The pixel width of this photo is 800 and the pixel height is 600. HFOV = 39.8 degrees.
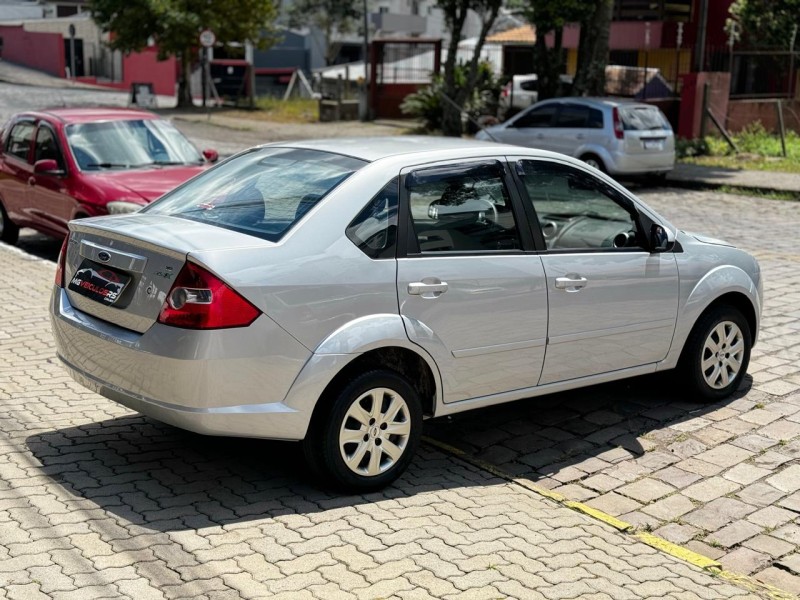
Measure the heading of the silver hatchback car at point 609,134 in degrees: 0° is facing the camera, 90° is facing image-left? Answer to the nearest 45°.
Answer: approximately 135°

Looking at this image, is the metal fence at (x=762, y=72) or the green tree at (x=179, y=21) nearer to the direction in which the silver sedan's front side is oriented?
the metal fence

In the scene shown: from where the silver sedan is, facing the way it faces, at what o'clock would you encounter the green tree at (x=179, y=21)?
The green tree is roughly at 10 o'clock from the silver sedan.

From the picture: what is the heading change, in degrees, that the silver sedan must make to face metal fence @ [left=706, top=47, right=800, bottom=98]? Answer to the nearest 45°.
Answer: approximately 45° to its left

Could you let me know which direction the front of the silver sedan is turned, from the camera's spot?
facing away from the viewer and to the right of the viewer

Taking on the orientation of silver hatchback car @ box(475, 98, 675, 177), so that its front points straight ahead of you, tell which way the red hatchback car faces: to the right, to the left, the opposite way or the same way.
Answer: the opposite way

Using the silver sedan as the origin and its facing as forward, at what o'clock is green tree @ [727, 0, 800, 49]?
The green tree is roughly at 11 o'clock from the silver sedan.

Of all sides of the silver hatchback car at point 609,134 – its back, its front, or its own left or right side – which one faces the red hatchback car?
left

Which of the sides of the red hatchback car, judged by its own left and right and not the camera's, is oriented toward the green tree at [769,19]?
left

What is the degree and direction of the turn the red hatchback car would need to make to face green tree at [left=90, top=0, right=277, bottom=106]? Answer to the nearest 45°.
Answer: approximately 135° to its left

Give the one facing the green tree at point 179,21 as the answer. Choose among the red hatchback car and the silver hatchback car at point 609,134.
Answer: the silver hatchback car

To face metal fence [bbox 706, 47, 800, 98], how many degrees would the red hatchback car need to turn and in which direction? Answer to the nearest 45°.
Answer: approximately 90° to its left

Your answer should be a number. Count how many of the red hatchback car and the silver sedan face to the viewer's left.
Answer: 0

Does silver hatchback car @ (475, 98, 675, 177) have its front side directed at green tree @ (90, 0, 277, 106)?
yes
